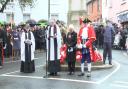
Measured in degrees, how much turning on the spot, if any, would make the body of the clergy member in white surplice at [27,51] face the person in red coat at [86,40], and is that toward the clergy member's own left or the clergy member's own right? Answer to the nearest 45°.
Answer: approximately 45° to the clergy member's own left

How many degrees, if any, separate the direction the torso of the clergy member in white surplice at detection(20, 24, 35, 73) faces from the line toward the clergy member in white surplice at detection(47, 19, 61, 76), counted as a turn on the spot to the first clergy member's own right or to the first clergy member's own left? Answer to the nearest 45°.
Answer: approximately 45° to the first clergy member's own left

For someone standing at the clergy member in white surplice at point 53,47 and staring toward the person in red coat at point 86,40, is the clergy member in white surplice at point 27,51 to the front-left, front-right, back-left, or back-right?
back-left

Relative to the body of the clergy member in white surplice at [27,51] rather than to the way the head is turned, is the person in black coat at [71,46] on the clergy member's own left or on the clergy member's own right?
on the clergy member's own left

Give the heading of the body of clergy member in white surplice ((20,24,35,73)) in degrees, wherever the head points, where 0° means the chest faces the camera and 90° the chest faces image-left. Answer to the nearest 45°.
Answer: approximately 0°
